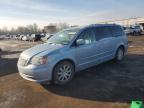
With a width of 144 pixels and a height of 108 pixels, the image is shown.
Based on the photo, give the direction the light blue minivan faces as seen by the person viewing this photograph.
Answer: facing the viewer and to the left of the viewer
